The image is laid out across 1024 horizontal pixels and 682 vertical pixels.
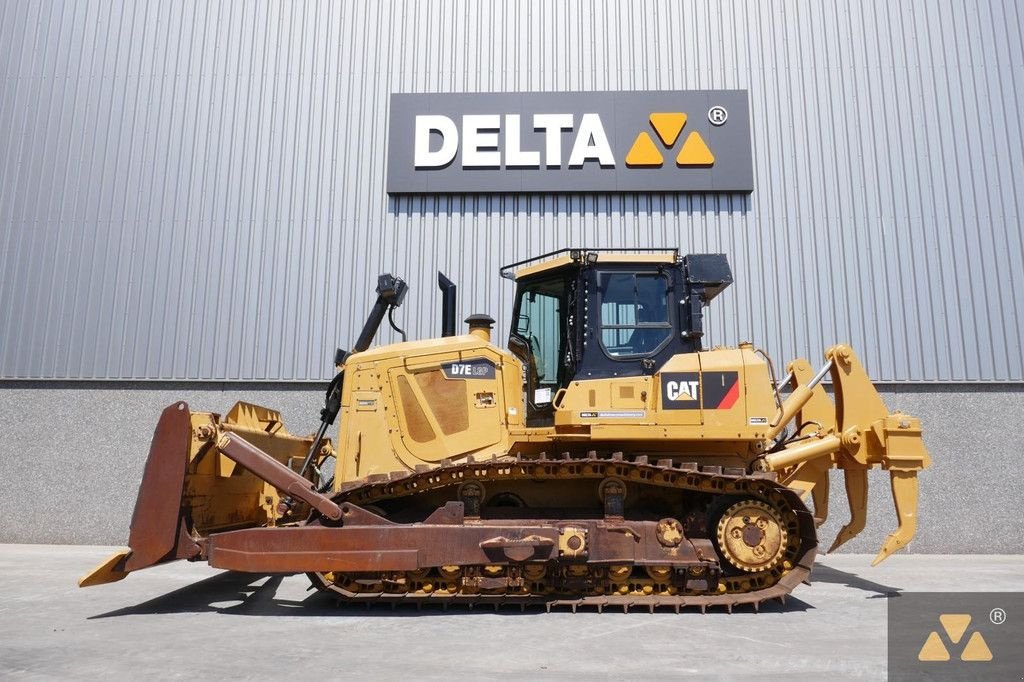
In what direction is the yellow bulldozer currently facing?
to the viewer's left
